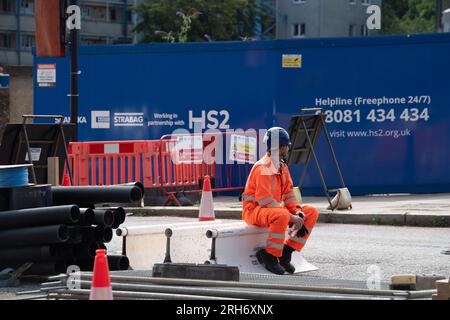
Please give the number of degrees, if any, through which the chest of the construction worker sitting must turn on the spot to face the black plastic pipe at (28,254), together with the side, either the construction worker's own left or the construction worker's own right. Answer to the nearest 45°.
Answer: approximately 135° to the construction worker's own right

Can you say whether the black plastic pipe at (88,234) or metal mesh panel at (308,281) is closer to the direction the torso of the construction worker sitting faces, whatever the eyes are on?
the metal mesh panel

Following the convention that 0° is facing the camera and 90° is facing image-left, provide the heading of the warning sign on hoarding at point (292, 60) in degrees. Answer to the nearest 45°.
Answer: approximately 0°

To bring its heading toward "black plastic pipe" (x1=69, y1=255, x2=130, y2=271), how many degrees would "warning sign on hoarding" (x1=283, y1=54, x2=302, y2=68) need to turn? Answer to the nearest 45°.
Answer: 0° — it already faces it

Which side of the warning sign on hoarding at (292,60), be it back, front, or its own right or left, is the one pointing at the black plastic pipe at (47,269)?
front

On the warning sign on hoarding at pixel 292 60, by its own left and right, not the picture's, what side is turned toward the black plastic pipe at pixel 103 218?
front

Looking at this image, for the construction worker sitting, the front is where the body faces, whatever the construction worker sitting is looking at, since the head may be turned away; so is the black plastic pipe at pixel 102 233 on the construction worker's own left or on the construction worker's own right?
on the construction worker's own right

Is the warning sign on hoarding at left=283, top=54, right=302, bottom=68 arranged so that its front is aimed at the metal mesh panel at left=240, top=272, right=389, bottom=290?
yes

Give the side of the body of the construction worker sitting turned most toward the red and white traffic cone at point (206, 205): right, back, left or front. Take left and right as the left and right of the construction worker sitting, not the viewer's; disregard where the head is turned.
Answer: back

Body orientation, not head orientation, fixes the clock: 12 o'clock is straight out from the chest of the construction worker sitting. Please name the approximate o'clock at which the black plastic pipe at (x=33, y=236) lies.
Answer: The black plastic pipe is roughly at 4 o'clock from the construction worker sitting.

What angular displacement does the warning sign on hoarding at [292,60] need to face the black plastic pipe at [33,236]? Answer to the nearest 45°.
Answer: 0° — it already faces it

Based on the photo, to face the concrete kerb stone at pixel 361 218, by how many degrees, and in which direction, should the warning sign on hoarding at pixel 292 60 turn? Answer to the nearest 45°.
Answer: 0° — it already faces it

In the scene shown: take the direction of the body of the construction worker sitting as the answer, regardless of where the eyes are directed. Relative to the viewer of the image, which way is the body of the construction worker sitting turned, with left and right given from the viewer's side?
facing the viewer and to the right of the viewer

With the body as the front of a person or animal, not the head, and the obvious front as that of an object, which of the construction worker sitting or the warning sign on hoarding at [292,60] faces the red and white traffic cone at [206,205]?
the warning sign on hoarding

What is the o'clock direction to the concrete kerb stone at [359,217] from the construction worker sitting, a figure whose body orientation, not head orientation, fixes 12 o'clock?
The concrete kerb stone is roughly at 8 o'clock from the construction worker sitting.

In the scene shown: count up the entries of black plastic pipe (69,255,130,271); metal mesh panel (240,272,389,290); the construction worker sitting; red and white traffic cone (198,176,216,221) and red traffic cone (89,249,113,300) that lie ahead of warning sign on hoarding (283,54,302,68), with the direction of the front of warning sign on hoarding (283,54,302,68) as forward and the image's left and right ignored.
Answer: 5

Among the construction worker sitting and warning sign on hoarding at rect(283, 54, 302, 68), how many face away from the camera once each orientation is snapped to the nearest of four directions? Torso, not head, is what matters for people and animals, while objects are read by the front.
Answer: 0
